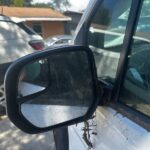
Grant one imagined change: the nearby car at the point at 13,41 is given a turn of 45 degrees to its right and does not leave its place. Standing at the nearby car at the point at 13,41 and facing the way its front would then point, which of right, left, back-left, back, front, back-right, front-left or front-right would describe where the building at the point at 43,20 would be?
front-right

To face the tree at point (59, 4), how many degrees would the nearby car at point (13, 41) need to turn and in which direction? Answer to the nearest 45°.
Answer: approximately 90° to its right

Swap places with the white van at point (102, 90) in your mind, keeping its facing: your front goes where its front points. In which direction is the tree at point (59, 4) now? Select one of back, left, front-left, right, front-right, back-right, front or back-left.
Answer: front-right

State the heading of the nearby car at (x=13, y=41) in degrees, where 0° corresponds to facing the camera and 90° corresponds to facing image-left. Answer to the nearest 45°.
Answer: approximately 90°

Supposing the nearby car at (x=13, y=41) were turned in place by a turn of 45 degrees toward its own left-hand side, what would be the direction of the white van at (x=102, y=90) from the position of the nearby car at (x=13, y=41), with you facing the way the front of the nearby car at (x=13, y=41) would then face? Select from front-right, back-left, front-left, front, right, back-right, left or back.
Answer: front-left

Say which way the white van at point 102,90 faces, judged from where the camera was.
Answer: facing away from the viewer and to the left of the viewer
